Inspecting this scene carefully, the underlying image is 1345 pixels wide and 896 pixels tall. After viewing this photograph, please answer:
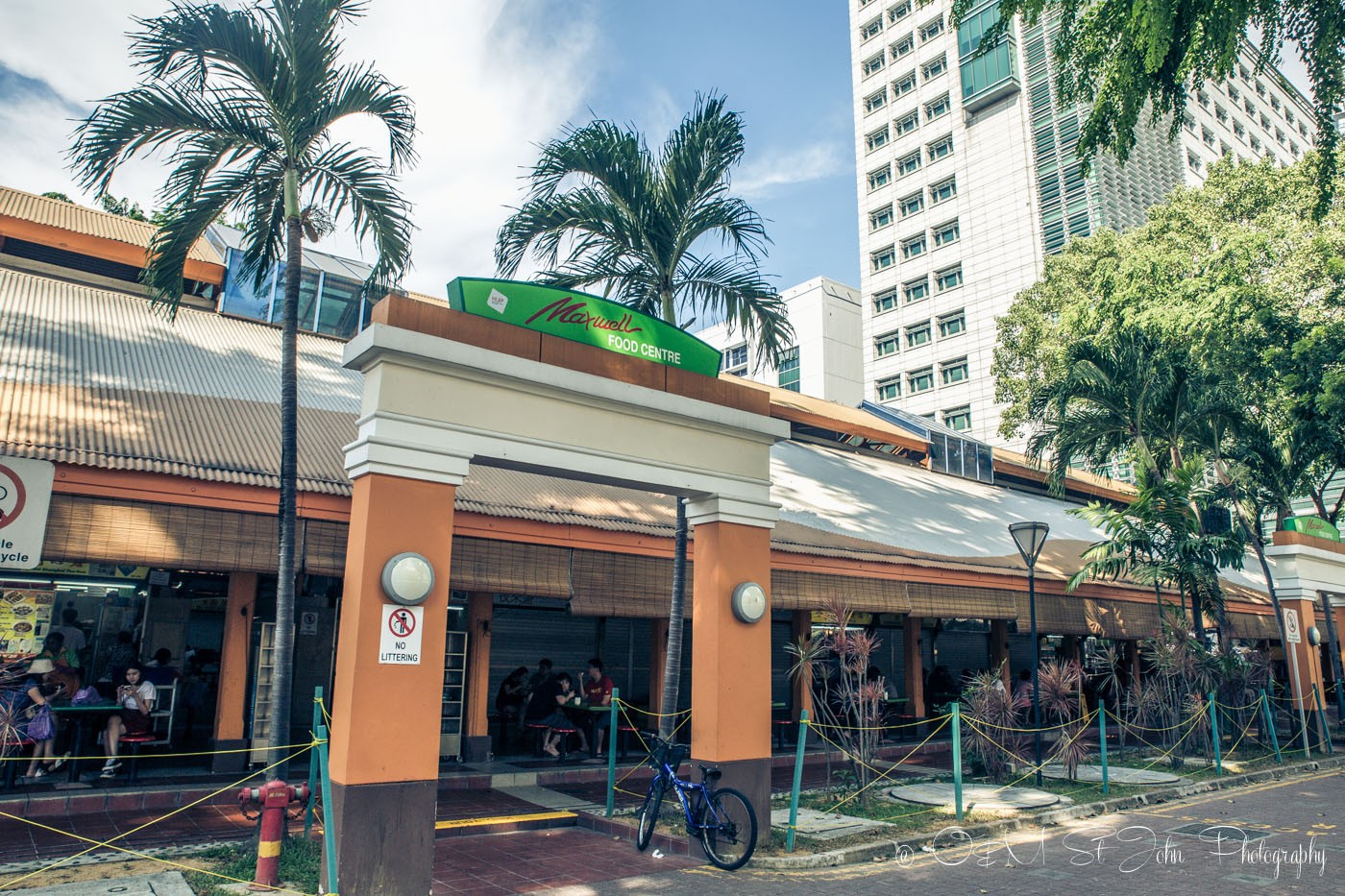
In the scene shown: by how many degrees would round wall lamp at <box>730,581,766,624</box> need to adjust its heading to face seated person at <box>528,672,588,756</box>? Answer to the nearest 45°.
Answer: approximately 180°

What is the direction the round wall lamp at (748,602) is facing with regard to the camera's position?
facing the viewer and to the right of the viewer

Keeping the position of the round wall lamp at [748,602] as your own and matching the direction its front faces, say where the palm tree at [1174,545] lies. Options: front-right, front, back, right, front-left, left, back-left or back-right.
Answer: left

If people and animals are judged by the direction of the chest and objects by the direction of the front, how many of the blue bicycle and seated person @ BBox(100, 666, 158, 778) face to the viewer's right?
0

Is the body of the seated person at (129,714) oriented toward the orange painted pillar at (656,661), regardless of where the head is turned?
no

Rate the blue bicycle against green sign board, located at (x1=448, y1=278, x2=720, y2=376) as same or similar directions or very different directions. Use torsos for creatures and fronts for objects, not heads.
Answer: very different directions

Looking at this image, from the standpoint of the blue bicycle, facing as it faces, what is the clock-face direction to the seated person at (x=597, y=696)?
The seated person is roughly at 1 o'clock from the blue bicycle.

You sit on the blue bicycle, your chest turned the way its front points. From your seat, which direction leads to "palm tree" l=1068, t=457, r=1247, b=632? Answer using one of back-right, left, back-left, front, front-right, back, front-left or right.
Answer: right

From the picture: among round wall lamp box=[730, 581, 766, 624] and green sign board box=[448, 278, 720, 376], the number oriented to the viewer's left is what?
0

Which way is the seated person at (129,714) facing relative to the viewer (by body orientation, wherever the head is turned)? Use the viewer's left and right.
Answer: facing the viewer and to the left of the viewer

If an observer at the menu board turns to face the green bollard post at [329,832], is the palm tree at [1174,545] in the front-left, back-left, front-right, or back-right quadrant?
front-left

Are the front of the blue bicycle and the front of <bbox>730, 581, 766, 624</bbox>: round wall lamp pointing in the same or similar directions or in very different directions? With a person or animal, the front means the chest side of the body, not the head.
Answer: very different directions

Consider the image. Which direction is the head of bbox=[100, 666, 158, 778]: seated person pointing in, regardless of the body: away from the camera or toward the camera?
toward the camera

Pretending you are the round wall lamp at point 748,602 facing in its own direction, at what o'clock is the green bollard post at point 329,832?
The green bollard post is roughly at 3 o'clock from the round wall lamp.

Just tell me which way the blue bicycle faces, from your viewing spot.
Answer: facing away from the viewer and to the left of the viewer
